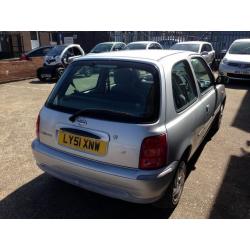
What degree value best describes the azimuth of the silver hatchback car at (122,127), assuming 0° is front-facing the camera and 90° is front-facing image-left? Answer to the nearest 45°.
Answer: approximately 225°

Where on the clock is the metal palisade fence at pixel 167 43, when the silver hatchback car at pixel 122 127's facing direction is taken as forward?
The metal palisade fence is roughly at 11 o'clock from the silver hatchback car.

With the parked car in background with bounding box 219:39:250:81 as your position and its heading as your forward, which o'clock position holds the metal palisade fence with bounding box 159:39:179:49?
the metal palisade fence with bounding box 159:39:179:49 is roughly at 5 o'clock from the parked car in background with bounding box 219:39:250:81.

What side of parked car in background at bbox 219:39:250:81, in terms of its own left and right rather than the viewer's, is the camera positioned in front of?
front

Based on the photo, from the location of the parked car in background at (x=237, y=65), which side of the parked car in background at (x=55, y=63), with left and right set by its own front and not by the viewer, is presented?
left

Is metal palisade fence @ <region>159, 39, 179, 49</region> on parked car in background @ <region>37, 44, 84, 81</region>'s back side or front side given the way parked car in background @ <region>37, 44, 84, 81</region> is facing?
on the back side

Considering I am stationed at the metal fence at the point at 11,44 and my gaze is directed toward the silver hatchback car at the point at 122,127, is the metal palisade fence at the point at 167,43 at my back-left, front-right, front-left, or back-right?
front-left

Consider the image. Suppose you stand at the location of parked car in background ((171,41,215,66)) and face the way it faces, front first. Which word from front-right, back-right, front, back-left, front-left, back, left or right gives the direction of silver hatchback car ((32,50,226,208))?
front-left

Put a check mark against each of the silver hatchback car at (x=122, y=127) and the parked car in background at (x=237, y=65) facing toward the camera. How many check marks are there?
1

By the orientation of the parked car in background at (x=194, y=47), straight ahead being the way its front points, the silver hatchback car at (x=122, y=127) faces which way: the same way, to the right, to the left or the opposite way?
the opposite way

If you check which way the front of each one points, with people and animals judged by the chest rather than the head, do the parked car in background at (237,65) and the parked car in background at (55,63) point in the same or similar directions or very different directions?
same or similar directions

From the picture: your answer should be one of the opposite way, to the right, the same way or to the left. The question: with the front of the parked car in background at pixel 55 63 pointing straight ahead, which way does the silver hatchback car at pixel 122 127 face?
the opposite way

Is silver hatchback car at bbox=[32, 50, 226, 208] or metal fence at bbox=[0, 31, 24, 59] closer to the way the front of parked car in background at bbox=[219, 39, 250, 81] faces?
the silver hatchback car

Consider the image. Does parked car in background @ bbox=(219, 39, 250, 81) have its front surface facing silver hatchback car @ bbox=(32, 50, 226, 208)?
yes

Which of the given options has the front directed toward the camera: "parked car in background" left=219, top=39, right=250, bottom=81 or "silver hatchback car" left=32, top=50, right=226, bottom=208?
the parked car in background

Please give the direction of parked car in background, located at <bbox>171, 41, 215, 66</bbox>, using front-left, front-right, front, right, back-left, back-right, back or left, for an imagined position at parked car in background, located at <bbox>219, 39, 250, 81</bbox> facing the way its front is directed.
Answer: back-right

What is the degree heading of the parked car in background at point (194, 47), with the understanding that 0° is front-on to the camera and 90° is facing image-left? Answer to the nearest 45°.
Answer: approximately 45°
